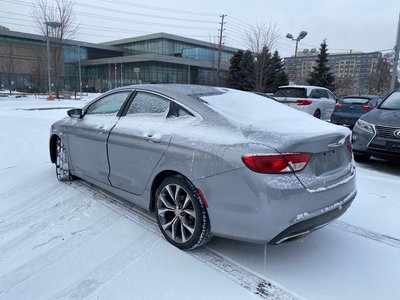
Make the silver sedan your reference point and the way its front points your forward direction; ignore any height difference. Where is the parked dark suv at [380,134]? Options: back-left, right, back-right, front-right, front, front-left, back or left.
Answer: right

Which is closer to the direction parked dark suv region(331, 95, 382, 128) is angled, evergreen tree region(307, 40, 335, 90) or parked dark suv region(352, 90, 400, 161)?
the evergreen tree

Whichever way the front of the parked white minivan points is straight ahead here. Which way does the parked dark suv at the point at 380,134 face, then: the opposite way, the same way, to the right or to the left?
the opposite way

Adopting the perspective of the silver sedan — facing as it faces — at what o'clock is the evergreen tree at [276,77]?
The evergreen tree is roughly at 2 o'clock from the silver sedan.

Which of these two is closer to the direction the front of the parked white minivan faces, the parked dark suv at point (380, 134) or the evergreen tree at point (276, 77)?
the evergreen tree

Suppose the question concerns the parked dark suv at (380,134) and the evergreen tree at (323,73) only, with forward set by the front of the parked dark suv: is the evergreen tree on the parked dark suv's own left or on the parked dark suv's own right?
on the parked dark suv's own right

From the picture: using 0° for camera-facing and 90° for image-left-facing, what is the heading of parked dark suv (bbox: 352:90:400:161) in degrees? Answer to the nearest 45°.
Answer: approximately 45°

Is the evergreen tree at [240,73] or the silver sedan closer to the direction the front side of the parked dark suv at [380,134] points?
the silver sedan

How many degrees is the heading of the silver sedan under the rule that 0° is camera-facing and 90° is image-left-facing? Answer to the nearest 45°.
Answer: approximately 135°

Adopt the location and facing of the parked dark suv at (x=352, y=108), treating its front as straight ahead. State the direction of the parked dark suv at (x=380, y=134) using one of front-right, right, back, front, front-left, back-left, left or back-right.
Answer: back-right

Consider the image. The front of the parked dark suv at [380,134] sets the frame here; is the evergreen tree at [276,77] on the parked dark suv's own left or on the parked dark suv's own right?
on the parked dark suv's own right
